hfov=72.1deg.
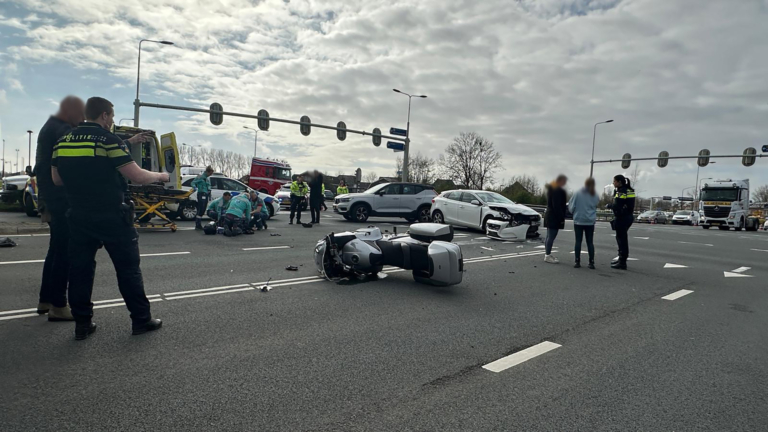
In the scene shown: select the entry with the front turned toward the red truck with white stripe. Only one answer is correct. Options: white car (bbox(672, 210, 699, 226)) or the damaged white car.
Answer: the white car

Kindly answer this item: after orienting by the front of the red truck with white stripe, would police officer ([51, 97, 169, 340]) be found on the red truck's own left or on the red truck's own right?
on the red truck's own right

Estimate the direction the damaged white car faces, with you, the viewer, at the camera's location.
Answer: facing the viewer and to the right of the viewer

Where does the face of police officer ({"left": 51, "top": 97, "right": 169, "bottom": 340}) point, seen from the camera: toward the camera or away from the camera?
away from the camera

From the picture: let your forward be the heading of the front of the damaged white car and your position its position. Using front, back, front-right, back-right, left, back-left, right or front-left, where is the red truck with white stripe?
back

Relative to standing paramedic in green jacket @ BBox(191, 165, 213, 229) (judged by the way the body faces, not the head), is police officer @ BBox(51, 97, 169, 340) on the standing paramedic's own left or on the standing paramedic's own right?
on the standing paramedic's own right

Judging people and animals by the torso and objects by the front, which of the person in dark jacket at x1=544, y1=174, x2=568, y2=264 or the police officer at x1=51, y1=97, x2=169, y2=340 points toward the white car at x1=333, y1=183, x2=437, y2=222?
the police officer

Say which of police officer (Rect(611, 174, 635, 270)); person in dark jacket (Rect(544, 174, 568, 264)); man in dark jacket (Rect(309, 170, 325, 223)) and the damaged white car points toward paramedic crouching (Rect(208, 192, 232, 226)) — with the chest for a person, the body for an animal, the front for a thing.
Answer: the police officer

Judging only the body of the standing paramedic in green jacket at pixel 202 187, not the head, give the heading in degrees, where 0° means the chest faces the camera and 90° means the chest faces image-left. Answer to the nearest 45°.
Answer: approximately 270°

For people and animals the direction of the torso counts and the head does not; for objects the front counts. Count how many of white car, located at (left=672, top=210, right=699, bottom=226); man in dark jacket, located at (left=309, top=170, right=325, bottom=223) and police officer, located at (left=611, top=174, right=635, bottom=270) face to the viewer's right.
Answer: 0

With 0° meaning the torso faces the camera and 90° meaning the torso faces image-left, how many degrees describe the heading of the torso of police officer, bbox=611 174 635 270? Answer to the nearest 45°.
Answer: approximately 90°
